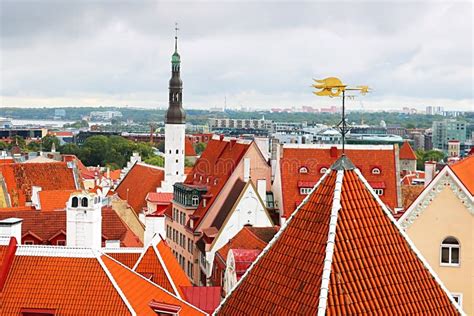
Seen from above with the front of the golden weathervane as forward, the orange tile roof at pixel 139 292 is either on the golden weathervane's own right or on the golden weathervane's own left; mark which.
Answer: on the golden weathervane's own left

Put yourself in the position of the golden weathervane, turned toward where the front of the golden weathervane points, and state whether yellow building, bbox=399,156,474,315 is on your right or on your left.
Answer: on your left
